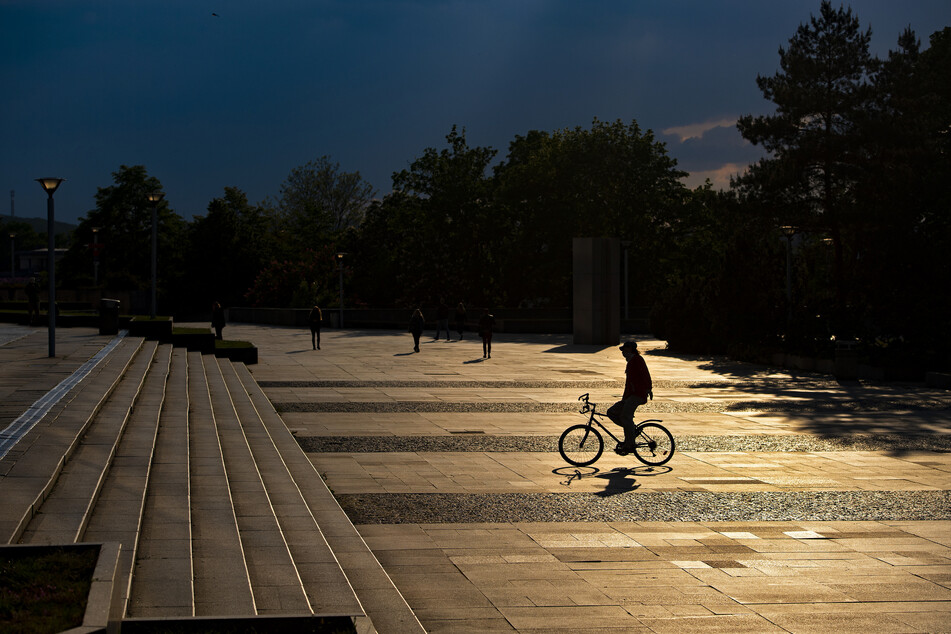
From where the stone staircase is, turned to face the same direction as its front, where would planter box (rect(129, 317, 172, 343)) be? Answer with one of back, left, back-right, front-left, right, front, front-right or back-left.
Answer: left

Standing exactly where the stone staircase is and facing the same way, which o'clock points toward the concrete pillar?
The concrete pillar is roughly at 10 o'clock from the stone staircase.

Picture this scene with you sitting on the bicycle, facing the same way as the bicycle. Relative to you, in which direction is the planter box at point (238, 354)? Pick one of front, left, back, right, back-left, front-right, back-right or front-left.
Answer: front-right

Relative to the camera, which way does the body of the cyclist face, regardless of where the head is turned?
to the viewer's left

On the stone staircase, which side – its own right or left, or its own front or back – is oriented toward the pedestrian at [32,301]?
left

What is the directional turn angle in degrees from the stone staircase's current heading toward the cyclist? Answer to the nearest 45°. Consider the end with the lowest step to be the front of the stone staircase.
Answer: approximately 45° to its left

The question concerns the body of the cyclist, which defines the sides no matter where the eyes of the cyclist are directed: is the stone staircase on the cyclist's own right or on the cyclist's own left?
on the cyclist's own left

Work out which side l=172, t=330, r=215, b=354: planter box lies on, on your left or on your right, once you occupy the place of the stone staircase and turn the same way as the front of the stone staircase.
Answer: on your left

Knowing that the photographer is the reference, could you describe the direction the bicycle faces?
facing to the left of the viewer

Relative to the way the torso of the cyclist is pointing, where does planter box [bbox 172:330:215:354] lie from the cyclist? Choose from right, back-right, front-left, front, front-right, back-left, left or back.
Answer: front-right

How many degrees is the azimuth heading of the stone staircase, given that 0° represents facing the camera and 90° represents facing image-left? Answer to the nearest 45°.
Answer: approximately 270°

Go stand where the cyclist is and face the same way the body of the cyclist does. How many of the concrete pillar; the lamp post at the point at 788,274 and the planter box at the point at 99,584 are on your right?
2

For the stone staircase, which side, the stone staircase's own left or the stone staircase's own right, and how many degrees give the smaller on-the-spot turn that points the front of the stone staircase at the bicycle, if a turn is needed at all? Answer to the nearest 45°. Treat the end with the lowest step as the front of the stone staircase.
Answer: approximately 45° to the stone staircase's own left

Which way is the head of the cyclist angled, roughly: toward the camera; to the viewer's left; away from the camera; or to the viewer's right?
to the viewer's left

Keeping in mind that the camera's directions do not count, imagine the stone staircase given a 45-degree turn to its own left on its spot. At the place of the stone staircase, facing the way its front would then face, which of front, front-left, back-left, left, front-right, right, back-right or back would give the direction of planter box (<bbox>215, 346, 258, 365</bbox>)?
front-left
